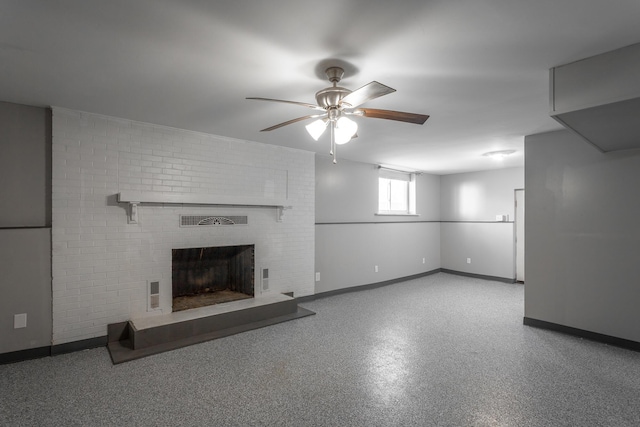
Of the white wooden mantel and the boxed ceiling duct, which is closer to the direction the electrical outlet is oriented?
the boxed ceiling duct

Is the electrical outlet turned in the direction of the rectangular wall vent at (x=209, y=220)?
no

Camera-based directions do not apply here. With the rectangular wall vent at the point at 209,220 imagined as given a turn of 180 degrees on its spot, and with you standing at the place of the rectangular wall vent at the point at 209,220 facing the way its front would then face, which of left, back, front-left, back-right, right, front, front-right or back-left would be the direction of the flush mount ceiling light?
right

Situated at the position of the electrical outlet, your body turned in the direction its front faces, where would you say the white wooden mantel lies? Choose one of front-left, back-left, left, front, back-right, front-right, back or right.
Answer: left

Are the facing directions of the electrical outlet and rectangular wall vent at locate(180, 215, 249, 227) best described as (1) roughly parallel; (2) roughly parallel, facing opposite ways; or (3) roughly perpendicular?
roughly parallel

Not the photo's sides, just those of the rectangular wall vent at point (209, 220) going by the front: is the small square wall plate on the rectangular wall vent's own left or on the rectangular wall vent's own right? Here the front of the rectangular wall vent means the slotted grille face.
on the rectangular wall vent's own right

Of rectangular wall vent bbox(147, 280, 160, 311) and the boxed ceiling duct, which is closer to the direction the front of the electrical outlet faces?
the boxed ceiling duct

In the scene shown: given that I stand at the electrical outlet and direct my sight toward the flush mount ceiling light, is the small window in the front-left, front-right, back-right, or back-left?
front-left

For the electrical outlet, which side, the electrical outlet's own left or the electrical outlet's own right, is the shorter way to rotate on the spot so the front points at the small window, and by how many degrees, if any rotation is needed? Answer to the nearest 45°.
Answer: approximately 90° to the electrical outlet's own left

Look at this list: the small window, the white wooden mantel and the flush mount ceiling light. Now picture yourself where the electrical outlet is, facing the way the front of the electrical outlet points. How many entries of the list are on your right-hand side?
0

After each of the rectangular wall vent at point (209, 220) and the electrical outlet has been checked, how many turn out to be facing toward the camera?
2

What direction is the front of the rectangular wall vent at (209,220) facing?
toward the camera

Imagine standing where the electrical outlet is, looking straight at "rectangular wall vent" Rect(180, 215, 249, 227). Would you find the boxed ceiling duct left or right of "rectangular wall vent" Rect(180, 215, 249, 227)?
right

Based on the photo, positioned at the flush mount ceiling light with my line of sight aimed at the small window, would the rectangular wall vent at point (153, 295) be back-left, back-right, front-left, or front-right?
front-left

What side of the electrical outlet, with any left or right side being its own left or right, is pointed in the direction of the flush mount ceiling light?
left
